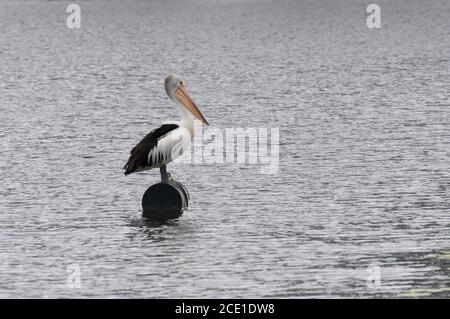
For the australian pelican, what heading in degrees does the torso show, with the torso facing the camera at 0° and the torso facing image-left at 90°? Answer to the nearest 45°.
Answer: approximately 270°
